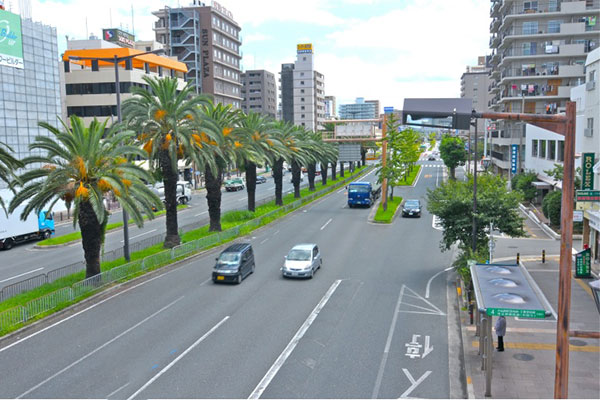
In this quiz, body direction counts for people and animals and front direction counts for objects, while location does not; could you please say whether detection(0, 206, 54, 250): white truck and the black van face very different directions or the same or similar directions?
very different directions

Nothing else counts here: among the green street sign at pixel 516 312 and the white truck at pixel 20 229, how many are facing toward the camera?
1

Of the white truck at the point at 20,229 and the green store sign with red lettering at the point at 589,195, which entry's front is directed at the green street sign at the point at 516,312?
the green store sign with red lettering at the point at 589,195

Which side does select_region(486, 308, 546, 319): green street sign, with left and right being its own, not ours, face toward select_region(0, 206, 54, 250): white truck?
right

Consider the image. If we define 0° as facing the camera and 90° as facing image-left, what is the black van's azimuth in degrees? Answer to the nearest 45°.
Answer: approximately 45°

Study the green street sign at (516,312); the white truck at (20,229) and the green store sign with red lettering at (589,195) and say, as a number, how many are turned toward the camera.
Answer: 2

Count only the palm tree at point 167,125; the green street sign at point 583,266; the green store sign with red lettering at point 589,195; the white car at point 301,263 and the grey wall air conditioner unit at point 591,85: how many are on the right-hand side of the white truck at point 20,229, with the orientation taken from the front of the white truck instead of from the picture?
5

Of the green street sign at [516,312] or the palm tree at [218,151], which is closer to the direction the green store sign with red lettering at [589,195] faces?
the green street sign

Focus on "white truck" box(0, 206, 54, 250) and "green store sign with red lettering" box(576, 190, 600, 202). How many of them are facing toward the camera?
1

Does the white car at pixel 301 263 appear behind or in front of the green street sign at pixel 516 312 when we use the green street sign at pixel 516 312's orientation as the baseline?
behind

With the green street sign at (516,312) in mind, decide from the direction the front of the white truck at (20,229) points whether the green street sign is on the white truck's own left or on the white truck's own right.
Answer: on the white truck's own right
